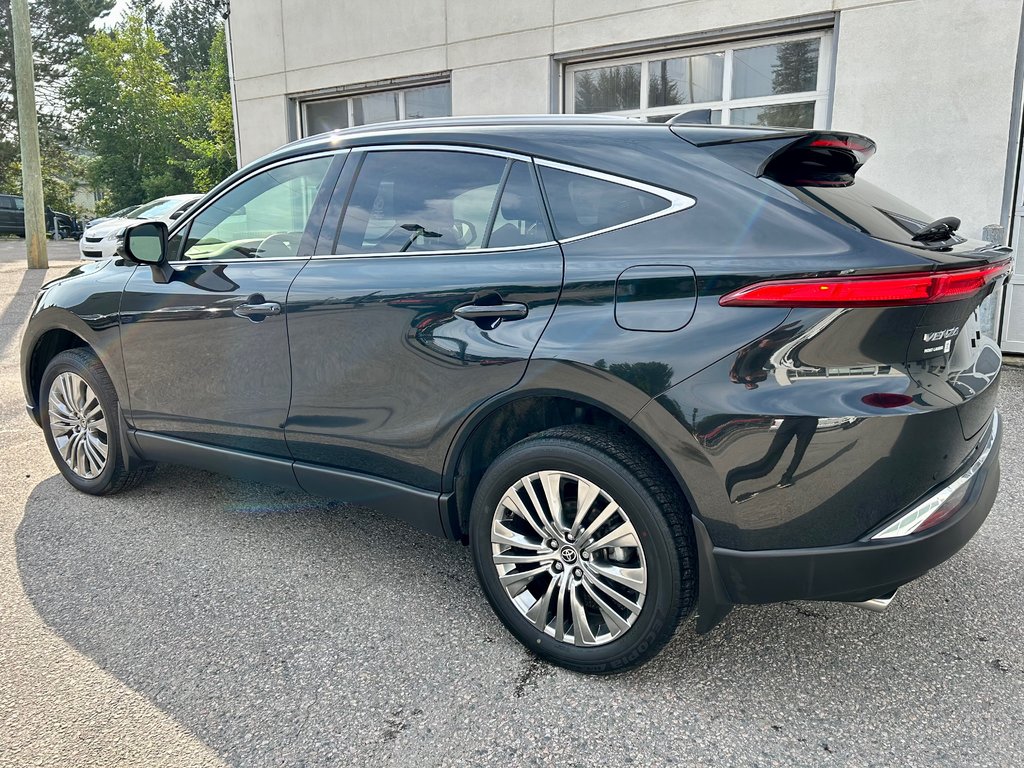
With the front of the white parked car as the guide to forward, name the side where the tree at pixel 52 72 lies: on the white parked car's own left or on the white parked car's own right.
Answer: on the white parked car's own right

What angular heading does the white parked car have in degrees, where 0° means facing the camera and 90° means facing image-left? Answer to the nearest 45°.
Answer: approximately 45°

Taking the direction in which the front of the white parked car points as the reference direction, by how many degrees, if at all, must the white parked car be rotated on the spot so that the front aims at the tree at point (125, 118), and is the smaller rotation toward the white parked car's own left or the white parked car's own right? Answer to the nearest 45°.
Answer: approximately 135° to the white parked car's own right

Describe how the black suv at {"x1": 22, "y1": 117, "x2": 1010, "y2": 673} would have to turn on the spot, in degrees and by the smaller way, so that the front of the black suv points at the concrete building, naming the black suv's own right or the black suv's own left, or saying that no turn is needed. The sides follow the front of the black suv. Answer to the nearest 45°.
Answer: approximately 45° to the black suv's own right

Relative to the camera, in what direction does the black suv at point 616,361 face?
facing away from the viewer and to the left of the viewer

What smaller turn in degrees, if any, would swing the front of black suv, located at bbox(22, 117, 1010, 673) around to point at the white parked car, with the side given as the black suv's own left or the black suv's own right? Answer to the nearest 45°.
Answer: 0° — it already faces it

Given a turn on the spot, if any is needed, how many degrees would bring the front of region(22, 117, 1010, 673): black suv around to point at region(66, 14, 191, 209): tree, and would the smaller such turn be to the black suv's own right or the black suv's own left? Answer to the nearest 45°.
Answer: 0° — it already faces it

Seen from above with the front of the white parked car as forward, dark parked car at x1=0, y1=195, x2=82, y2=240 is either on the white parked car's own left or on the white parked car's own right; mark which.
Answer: on the white parked car's own right
